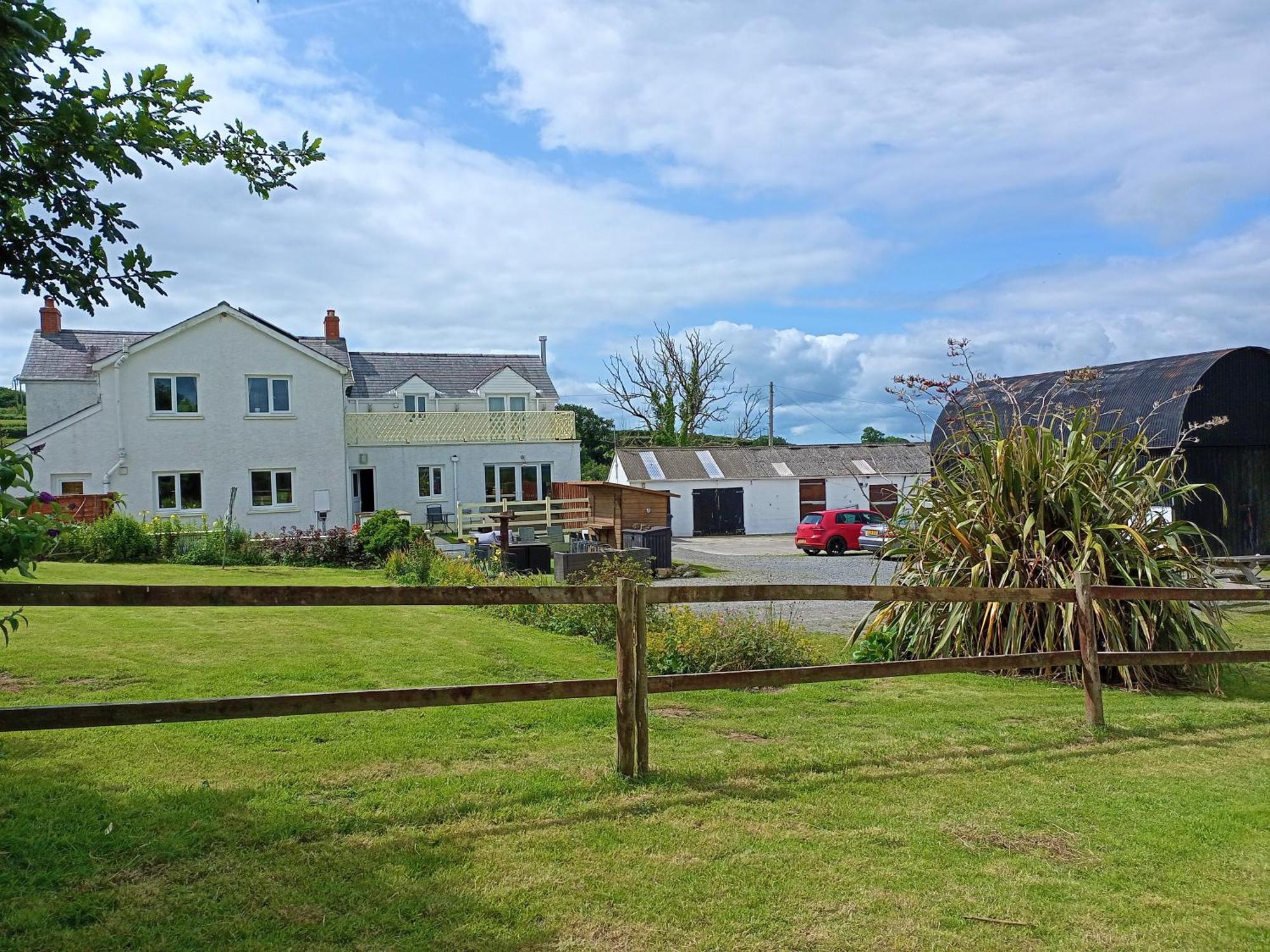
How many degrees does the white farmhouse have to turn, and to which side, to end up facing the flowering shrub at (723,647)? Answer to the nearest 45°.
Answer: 0° — it already faces it

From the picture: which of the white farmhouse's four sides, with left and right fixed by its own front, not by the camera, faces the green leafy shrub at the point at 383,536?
front

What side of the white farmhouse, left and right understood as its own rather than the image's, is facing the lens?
front

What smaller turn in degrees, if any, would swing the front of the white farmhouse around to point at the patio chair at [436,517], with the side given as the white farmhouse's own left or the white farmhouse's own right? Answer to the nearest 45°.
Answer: approximately 90° to the white farmhouse's own left

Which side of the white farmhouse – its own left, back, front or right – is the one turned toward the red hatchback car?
left

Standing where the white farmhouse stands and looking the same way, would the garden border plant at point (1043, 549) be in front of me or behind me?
in front
